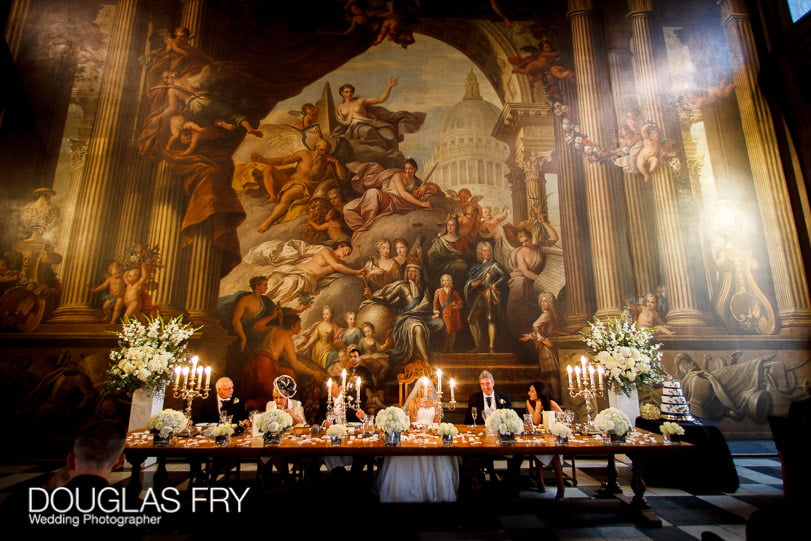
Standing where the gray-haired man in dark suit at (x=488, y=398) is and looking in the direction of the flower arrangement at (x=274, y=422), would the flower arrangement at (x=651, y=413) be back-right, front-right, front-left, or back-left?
back-left

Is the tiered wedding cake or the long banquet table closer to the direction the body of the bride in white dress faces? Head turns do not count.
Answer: the long banquet table

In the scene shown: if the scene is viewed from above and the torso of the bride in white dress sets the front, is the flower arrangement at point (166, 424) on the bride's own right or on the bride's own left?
on the bride's own right

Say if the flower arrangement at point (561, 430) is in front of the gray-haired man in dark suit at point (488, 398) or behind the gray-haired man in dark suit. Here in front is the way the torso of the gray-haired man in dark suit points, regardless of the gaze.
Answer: in front

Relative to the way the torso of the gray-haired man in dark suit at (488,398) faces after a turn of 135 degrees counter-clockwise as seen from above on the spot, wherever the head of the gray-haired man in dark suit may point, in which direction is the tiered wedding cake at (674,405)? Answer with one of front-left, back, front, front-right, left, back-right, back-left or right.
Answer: front-right

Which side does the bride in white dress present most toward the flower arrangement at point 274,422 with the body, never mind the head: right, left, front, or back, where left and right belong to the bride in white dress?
right

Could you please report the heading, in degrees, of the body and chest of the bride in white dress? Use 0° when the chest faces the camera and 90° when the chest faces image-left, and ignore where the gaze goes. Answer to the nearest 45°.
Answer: approximately 0°

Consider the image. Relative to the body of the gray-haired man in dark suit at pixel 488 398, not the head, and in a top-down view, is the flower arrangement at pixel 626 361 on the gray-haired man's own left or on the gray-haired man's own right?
on the gray-haired man's own left

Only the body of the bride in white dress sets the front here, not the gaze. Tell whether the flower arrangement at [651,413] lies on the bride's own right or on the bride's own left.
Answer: on the bride's own left

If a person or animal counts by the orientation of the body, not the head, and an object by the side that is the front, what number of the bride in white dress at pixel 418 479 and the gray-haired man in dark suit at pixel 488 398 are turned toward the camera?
2

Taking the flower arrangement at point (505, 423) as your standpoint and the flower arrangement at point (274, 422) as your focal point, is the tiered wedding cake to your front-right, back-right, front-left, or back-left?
back-right
